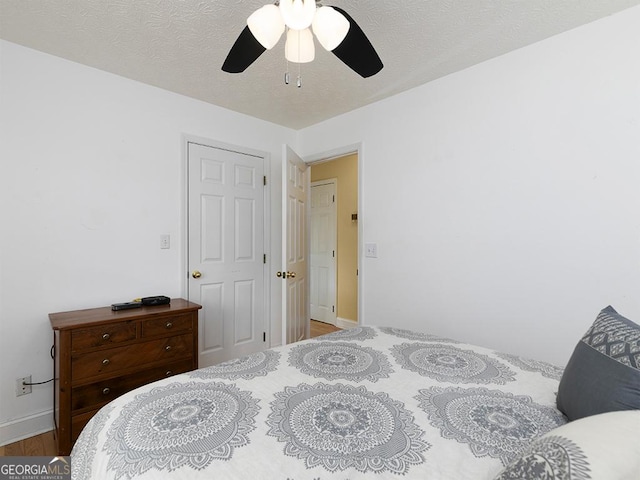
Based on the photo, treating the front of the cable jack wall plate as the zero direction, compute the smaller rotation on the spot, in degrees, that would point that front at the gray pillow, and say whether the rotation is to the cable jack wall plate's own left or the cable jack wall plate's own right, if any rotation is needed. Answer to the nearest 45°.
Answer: approximately 45° to the cable jack wall plate's own left

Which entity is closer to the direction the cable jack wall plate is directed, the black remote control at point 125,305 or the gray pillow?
the gray pillow

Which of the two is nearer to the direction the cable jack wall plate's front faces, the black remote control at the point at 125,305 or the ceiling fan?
the ceiling fan

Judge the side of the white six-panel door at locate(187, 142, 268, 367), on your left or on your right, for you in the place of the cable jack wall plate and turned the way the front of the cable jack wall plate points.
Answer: on your left

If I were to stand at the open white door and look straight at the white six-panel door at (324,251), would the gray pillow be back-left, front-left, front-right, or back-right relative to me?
back-right

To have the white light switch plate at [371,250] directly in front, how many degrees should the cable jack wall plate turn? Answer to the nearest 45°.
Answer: approximately 45° to its left

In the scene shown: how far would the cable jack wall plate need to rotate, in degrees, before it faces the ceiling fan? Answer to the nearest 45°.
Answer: approximately 45° to its left
